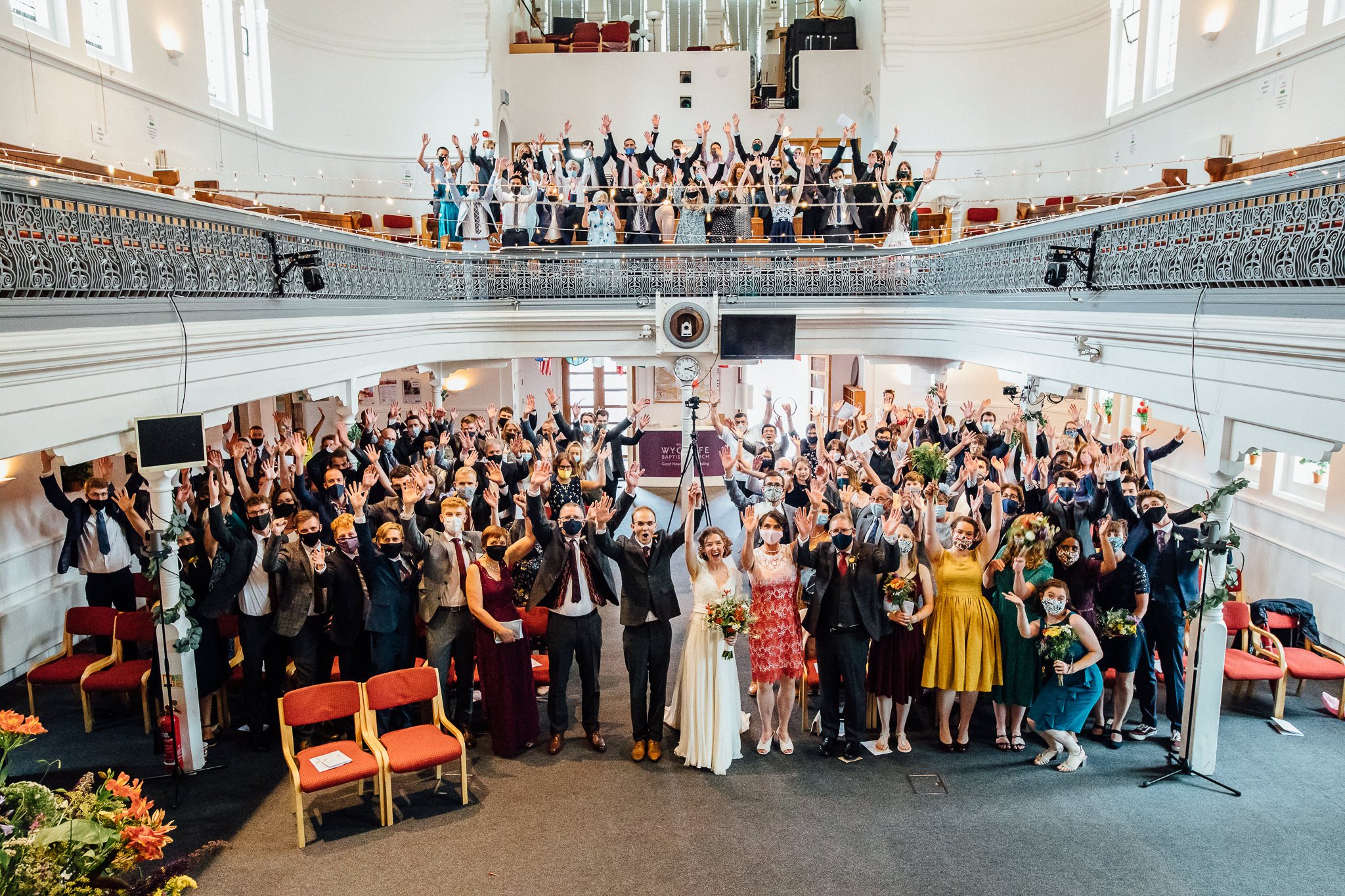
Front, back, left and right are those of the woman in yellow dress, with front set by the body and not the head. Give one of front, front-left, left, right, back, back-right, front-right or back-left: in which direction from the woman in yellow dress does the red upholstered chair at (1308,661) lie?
back-left

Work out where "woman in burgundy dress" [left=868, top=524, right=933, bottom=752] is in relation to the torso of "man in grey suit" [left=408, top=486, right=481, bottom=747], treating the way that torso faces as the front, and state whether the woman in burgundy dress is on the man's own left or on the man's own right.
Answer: on the man's own left

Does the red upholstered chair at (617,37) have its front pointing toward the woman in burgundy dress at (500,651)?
yes

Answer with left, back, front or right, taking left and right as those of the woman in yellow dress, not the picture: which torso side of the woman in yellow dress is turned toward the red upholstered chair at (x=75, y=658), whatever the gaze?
right

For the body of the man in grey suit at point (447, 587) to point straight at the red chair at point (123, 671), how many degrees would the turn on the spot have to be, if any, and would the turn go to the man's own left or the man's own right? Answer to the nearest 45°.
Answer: approximately 135° to the man's own right

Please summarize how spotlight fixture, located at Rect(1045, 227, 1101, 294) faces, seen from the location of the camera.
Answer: facing the viewer and to the left of the viewer

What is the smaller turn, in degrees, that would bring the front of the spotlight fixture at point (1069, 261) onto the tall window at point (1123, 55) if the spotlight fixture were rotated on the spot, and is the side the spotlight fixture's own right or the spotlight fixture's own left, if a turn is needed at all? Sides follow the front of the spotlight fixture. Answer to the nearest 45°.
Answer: approximately 135° to the spotlight fixture's own right

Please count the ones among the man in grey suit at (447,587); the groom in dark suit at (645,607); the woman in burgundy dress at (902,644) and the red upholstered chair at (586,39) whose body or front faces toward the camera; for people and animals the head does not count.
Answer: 4

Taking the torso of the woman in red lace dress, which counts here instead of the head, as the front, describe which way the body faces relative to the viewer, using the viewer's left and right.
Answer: facing the viewer

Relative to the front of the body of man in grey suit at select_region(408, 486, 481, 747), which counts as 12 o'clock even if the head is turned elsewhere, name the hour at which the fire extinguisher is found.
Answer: The fire extinguisher is roughly at 3 o'clock from the man in grey suit.

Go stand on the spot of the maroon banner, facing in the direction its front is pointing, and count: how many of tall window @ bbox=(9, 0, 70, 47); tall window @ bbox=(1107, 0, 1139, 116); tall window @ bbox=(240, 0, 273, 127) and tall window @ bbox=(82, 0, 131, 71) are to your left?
1

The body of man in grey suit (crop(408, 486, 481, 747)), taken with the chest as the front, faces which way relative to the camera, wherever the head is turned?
toward the camera

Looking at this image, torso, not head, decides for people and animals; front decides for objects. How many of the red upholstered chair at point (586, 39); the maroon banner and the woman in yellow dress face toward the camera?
3

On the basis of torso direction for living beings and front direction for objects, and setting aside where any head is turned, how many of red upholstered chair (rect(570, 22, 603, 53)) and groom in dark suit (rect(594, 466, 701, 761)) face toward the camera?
2
